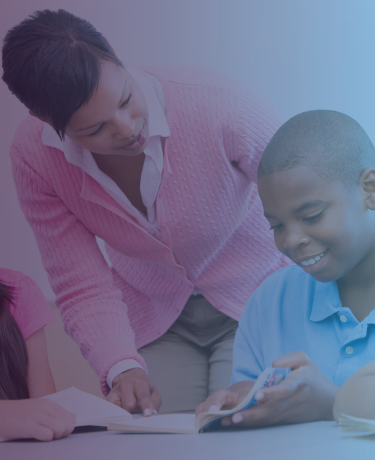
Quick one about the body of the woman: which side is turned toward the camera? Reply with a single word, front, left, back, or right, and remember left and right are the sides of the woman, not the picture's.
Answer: front

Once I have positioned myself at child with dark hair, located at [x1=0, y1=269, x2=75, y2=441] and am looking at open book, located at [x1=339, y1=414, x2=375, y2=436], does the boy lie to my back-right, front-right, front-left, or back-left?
front-left

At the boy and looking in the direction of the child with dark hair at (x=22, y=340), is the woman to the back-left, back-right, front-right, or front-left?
front-right

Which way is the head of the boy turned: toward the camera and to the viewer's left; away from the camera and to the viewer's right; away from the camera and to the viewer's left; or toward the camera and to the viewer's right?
toward the camera and to the viewer's left

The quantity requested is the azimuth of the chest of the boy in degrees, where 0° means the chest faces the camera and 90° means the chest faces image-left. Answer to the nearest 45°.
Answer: approximately 45°

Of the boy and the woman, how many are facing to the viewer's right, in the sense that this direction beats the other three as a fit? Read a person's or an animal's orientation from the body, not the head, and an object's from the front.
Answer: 0
